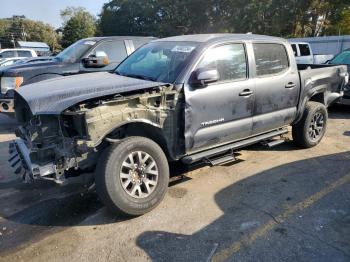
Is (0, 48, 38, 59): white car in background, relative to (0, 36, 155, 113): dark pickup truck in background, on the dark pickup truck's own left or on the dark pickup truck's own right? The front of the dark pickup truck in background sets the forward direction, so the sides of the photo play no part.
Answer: on the dark pickup truck's own right

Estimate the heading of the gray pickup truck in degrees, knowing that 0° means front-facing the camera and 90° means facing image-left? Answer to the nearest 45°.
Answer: approximately 45°

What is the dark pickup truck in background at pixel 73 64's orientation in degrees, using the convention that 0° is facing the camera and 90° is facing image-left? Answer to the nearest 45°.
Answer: approximately 45°

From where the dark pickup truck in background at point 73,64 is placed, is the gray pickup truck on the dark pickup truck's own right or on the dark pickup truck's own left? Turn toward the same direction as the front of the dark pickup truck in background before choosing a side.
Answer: on the dark pickup truck's own left

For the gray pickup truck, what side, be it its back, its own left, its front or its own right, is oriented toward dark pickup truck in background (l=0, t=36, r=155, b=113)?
right

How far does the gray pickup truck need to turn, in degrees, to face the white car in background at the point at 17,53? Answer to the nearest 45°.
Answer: approximately 90° to its right
